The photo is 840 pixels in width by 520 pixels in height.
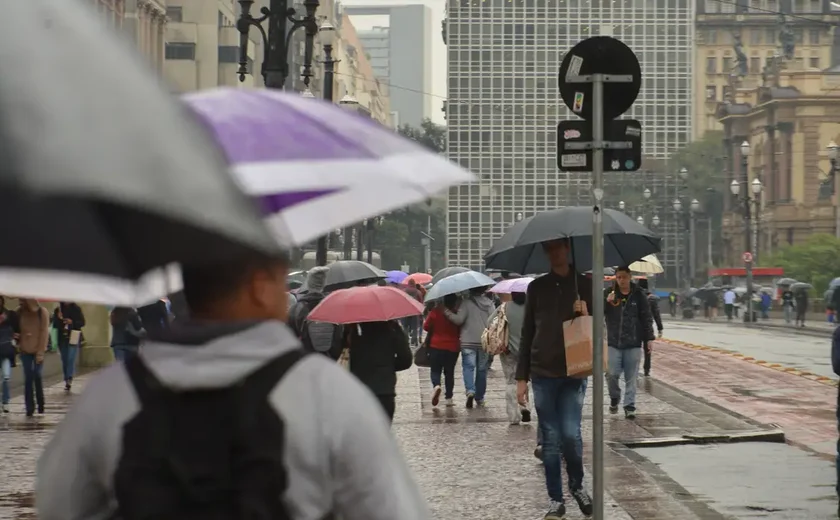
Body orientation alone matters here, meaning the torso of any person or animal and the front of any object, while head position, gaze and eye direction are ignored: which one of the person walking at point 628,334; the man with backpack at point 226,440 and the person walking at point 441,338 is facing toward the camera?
the person walking at point 628,334

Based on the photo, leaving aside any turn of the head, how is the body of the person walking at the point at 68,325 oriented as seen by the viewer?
toward the camera

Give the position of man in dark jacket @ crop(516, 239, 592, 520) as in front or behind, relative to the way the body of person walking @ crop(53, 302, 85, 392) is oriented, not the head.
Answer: in front

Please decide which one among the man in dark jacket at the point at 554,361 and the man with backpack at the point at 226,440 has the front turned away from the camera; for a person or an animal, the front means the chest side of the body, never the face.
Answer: the man with backpack

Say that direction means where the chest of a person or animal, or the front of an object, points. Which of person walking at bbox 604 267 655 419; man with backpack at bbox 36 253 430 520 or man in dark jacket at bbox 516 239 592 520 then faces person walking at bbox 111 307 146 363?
the man with backpack

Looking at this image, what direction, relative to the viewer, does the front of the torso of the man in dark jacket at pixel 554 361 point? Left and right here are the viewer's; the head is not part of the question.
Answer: facing the viewer

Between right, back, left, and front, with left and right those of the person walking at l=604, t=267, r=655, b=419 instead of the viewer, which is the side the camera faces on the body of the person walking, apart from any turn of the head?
front

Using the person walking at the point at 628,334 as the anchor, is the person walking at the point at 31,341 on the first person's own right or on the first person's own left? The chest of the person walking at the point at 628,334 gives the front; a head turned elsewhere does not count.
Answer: on the first person's own right

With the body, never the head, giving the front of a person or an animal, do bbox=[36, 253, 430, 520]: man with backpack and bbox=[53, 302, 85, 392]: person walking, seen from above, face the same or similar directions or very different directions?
very different directions

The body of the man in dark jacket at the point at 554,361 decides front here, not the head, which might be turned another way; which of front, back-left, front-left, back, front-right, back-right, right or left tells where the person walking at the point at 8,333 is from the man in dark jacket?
back-right

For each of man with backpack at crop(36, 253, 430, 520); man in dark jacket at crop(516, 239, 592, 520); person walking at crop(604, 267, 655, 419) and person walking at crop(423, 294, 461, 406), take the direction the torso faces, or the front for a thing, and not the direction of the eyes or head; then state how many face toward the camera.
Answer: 2

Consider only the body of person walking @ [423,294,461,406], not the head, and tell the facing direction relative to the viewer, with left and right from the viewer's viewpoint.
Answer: facing away from the viewer

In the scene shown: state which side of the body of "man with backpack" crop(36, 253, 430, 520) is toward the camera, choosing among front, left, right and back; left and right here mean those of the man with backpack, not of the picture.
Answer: back

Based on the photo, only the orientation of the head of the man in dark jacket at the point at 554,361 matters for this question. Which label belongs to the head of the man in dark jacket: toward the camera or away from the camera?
toward the camera

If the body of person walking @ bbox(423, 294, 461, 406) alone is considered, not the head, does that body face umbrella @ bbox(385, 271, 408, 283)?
yes
